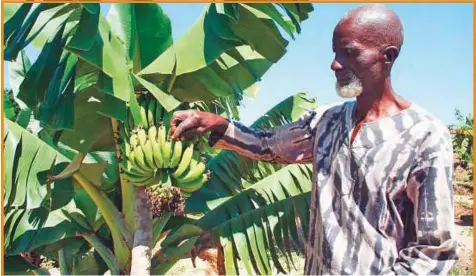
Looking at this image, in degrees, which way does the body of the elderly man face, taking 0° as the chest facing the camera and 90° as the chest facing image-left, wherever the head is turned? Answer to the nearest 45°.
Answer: approximately 45°

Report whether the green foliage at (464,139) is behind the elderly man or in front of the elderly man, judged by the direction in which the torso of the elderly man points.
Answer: behind

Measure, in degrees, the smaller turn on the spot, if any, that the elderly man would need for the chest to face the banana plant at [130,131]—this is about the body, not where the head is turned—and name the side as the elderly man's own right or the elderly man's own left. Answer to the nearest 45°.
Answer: approximately 90° to the elderly man's own right

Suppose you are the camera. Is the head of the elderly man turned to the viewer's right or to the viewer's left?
to the viewer's left
